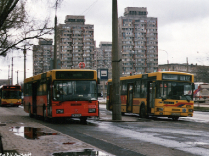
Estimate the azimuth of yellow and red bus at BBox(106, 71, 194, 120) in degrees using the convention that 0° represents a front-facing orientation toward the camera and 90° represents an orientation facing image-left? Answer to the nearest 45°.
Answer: approximately 315°

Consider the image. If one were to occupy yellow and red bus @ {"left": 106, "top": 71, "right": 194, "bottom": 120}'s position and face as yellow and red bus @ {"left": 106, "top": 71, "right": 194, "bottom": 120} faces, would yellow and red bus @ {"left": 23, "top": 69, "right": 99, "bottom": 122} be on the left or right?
on its right
